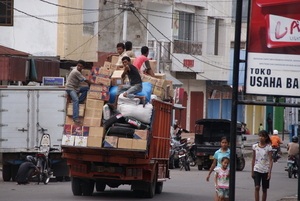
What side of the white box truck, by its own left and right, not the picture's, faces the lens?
back

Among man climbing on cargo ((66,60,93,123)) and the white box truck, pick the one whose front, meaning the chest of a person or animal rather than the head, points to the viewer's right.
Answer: the man climbing on cargo

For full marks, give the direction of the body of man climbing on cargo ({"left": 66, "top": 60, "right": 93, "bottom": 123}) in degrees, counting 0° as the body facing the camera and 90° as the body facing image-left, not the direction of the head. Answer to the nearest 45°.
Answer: approximately 270°

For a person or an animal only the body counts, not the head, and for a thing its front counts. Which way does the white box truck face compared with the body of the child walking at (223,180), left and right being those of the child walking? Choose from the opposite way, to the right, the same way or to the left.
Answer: the opposite way

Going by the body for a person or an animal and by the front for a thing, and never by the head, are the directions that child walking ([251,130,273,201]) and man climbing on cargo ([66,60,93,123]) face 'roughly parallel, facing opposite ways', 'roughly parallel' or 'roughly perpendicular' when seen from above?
roughly perpendicular

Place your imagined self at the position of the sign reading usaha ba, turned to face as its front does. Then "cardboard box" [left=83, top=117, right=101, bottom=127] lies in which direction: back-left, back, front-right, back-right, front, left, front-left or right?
back-right
